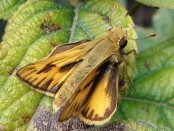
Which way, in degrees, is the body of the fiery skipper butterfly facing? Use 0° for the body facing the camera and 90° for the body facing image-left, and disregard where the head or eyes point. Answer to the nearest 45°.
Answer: approximately 225°

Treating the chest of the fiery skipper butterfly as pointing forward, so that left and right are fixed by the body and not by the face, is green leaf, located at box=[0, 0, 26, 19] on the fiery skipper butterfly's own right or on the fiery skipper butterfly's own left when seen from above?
on the fiery skipper butterfly's own left

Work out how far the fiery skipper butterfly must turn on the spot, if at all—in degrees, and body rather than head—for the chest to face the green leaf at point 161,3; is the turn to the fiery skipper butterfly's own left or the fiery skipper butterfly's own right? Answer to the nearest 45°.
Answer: approximately 45° to the fiery skipper butterfly's own right
